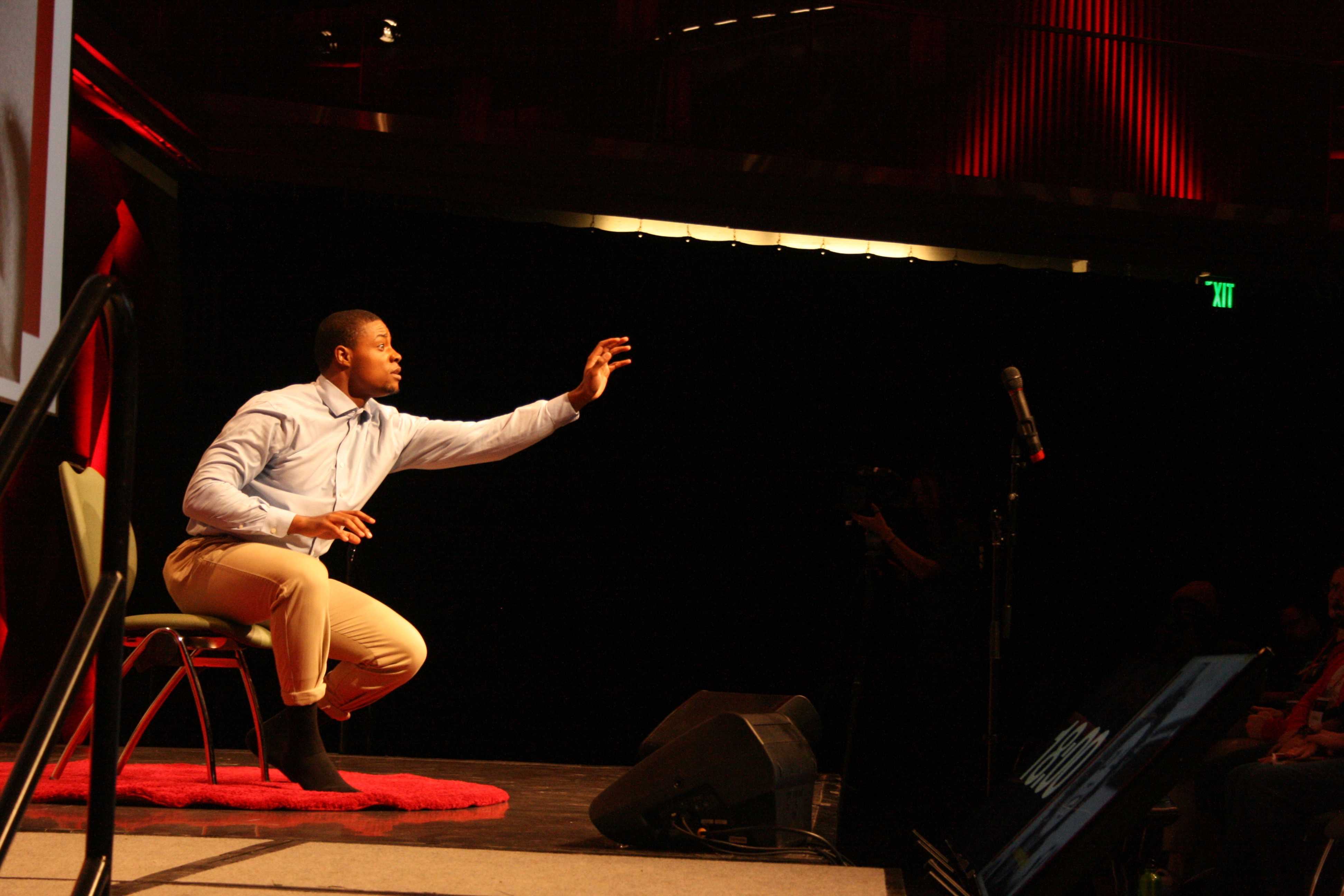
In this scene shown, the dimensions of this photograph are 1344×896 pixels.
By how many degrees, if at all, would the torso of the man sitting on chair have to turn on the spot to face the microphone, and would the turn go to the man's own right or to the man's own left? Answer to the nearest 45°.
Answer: approximately 45° to the man's own left

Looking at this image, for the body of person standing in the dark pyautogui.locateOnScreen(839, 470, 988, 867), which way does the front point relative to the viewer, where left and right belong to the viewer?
facing to the left of the viewer

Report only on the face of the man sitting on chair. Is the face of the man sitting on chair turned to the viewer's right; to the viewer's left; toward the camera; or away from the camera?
to the viewer's right

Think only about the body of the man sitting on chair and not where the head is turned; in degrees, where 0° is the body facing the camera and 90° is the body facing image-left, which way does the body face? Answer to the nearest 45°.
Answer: approximately 315°

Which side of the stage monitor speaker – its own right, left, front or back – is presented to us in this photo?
left

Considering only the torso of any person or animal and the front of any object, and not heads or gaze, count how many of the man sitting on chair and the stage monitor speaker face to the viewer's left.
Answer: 1

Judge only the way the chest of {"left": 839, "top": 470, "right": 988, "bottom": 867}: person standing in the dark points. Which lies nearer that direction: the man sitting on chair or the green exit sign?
the man sitting on chair

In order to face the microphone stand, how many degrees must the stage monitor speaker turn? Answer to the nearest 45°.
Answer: approximately 135° to its right
